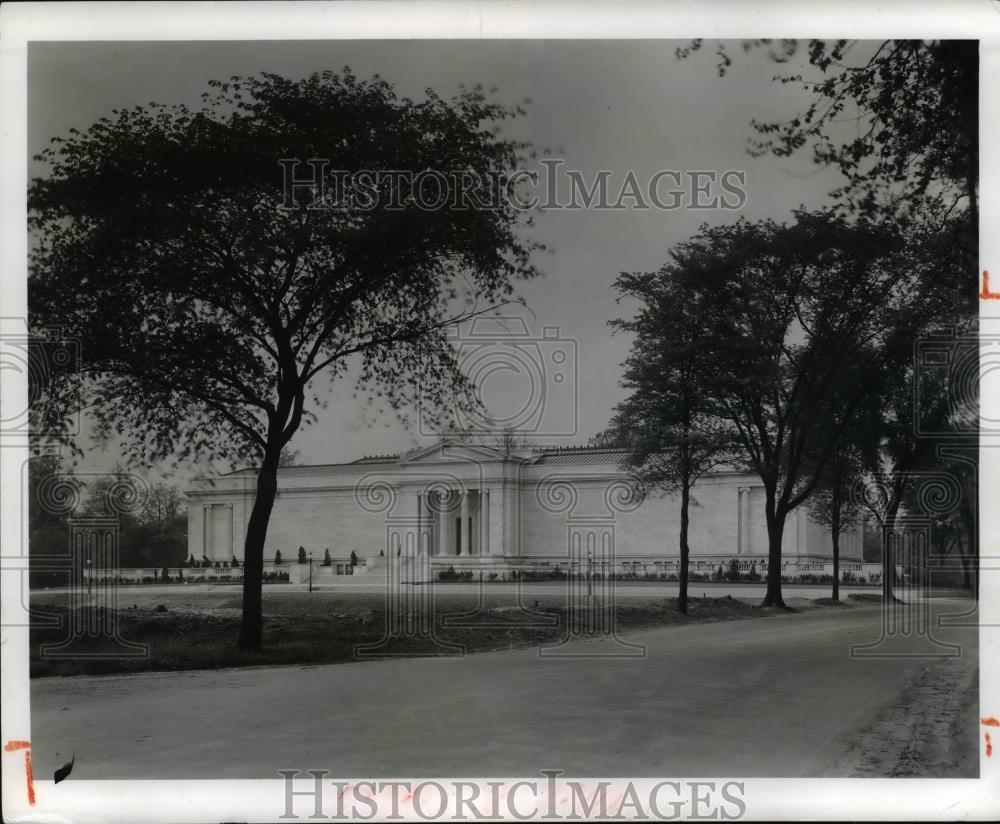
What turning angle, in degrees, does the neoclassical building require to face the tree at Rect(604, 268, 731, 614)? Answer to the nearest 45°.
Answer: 0° — it already faces it

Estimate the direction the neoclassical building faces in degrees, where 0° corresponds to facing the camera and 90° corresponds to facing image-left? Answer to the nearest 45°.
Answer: approximately 0°
